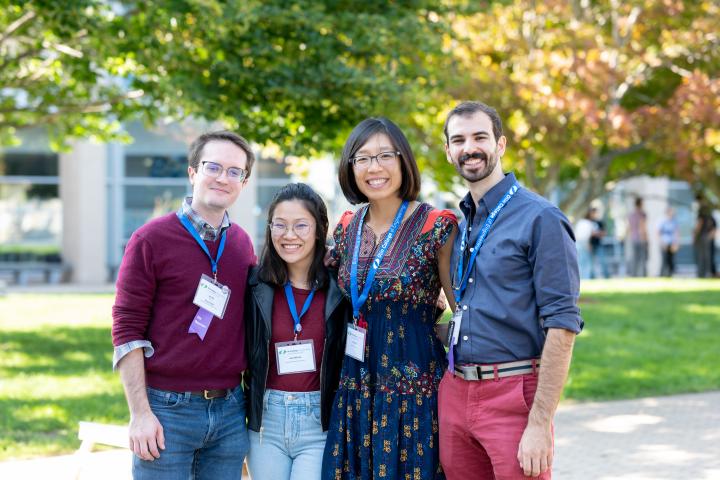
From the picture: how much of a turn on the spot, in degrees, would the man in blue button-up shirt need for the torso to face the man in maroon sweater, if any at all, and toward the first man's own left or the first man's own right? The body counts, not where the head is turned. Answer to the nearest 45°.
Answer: approximately 45° to the first man's own right

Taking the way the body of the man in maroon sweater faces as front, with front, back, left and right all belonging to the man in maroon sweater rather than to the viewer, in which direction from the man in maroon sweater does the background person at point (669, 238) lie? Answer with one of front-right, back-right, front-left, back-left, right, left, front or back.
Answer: left

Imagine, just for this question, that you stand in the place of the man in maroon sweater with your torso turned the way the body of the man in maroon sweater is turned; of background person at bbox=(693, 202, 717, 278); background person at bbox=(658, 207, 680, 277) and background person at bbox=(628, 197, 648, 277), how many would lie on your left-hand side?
3

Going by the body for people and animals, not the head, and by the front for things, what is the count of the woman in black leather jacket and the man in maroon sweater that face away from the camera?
0

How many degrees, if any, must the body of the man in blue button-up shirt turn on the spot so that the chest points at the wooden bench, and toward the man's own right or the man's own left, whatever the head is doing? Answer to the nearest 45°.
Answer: approximately 45° to the man's own right

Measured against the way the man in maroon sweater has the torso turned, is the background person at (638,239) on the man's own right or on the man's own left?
on the man's own left

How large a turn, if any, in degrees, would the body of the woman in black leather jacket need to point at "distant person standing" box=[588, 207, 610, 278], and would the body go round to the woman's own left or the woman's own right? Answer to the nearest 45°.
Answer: approximately 180°

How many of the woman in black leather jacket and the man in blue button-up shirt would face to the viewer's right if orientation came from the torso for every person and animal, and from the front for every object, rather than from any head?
0
